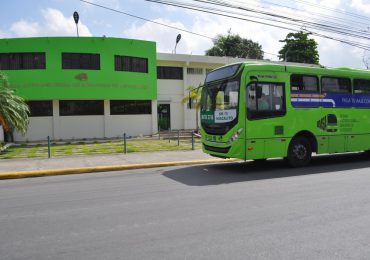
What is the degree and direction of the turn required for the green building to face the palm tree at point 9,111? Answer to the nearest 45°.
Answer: approximately 45° to its right

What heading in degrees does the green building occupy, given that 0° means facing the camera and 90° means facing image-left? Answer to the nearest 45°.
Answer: approximately 0°

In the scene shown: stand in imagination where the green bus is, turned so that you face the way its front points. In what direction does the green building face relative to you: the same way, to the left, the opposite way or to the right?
to the left

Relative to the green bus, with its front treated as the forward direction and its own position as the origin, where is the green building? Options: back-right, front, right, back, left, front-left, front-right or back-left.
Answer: right

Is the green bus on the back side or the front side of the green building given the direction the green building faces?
on the front side

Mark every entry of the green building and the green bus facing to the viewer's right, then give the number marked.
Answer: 0

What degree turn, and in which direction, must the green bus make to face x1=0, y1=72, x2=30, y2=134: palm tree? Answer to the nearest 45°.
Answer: approximately 45° to its right
